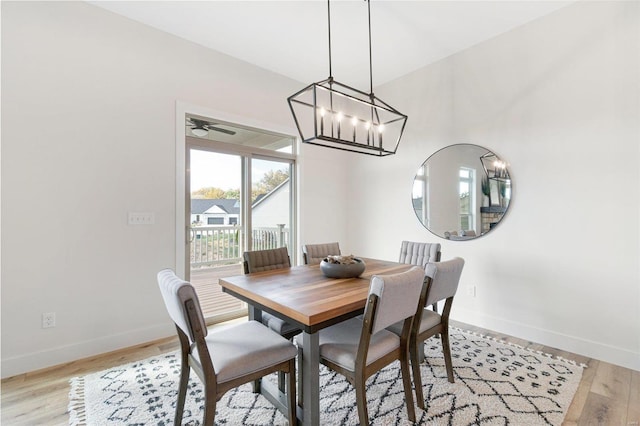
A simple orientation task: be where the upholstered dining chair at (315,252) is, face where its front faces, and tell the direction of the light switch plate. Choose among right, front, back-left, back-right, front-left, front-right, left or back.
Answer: back-right

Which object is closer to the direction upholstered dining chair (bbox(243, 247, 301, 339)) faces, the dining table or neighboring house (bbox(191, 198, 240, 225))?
the dining table

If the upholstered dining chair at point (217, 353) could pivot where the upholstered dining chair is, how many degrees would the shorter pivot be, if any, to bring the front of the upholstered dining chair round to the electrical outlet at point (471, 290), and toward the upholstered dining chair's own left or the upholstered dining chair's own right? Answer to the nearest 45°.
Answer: approximately 45° to the upholstered dining chair's own right

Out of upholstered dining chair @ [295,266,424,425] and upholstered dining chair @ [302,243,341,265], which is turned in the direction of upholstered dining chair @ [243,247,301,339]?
upholstered dining chair @ [295,266,424,425]

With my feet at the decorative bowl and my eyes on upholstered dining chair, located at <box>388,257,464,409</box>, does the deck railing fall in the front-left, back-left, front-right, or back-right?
back-left

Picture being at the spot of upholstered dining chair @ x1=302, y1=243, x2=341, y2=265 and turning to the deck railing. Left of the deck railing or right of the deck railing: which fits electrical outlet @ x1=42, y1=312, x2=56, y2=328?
left

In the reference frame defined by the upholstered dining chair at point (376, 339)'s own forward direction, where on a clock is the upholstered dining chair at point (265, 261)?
the upholstered dining chair at point (265, 261) is roughly at 12 o'clock from the upholstered dining chair at point (376, 339).

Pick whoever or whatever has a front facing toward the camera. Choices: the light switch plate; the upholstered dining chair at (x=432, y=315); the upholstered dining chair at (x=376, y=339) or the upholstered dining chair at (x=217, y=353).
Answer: the light switch plate

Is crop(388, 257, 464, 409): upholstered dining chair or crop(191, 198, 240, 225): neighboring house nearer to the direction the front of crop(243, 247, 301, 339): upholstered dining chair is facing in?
the upholstered dining chair

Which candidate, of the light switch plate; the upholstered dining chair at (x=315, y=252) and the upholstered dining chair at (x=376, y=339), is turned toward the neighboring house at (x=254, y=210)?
the upholstered dining chair at (x=376, y=339)

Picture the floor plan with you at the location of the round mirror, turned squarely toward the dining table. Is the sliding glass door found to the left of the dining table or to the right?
right

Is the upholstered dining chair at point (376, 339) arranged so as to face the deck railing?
yes
